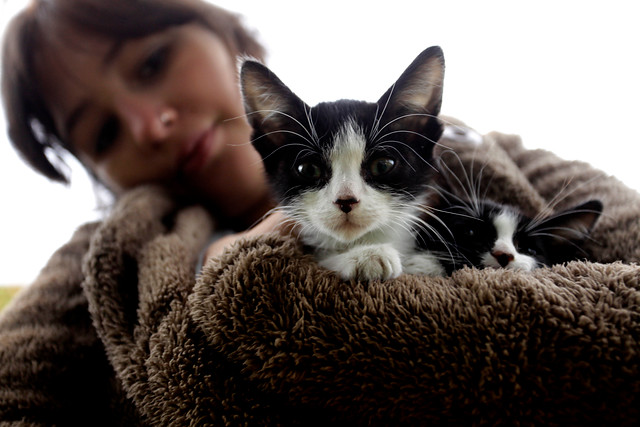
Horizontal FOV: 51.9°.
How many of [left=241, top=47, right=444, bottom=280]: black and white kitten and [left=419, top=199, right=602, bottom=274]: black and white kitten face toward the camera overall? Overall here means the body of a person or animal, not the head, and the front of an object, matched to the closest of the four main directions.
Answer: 2

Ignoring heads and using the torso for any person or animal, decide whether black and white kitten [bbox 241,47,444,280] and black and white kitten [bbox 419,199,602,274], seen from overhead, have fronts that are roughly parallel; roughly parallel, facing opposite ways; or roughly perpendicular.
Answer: roughly parallel

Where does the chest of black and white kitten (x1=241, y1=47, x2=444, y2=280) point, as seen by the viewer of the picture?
toward the camera

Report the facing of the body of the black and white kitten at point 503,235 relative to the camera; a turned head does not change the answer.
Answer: toward the camera
